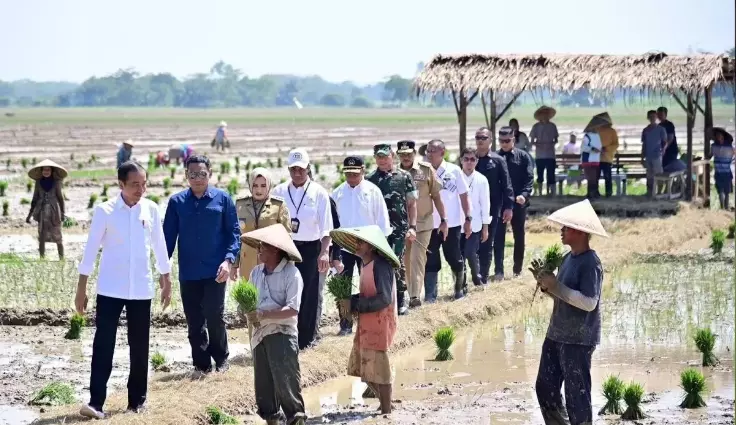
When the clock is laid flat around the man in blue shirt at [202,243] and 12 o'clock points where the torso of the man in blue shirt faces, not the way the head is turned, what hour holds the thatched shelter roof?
The thatched shelter roof is roughly at 7 o'clock from the man in blue shirt.

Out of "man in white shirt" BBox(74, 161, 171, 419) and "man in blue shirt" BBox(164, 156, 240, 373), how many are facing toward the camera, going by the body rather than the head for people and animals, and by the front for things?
2

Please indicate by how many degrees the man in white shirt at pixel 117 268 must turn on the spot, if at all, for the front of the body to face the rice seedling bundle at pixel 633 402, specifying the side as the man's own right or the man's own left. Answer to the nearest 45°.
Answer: approximately 90° to the man's own left

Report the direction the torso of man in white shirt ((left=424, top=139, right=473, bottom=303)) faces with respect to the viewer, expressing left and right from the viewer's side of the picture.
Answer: facing the viewer and to the left of the viewer

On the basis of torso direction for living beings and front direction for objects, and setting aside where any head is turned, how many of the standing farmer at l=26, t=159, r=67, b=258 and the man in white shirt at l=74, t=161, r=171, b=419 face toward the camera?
2

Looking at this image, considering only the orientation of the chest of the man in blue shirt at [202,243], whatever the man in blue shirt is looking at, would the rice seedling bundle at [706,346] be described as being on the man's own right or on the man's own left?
on the man's own left

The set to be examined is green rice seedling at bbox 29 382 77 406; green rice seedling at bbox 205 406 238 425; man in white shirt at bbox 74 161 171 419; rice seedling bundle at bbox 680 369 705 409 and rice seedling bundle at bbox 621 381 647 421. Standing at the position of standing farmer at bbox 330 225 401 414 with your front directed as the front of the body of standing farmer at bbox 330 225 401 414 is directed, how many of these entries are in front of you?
3

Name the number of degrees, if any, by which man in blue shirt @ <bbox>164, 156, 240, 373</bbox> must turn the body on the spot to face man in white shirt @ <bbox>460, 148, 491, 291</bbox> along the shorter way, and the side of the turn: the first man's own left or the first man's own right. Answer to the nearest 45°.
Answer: approximately 135° to the first man's own left

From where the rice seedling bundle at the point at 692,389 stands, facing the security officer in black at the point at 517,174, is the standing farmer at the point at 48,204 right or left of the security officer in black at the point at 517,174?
left

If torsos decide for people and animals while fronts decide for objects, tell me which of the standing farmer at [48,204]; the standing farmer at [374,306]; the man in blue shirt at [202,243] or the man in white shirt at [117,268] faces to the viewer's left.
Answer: the standing farmer at [374,306]

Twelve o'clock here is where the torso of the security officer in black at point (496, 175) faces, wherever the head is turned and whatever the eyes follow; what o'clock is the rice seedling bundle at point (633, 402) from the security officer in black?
The rice seedling bundle is roughly at 10 o'clock from the security officer in black.
